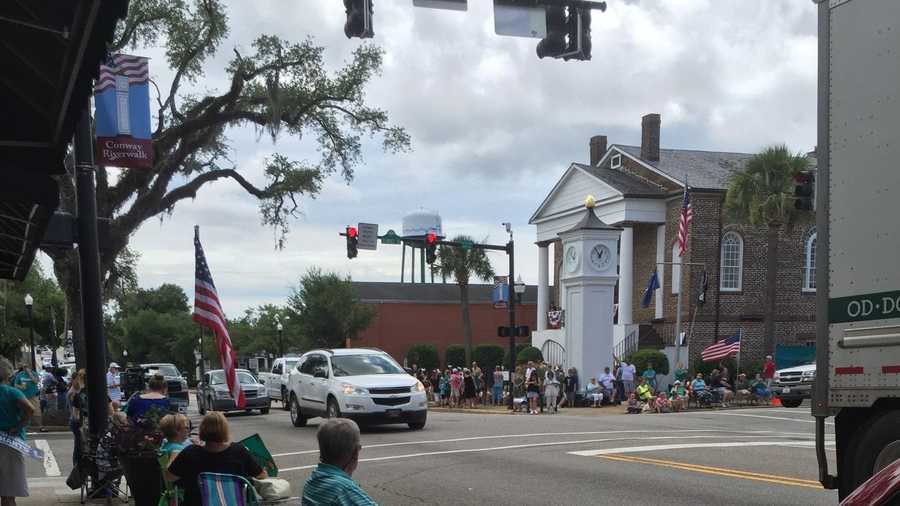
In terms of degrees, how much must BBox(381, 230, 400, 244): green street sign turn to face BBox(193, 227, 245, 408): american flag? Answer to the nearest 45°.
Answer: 0° — it already faces it

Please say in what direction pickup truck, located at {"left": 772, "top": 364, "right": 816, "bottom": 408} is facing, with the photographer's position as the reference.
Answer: facing the viewer and to the left of the viewer

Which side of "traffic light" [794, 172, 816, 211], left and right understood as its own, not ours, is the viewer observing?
front

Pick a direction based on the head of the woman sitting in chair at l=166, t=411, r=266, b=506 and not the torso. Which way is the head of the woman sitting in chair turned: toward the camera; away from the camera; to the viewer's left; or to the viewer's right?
away from the camera

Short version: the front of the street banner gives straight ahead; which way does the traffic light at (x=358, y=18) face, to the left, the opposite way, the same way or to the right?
the opposite way

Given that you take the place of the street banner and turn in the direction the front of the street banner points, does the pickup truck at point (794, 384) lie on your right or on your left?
on your left

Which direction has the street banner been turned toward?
toward the camera

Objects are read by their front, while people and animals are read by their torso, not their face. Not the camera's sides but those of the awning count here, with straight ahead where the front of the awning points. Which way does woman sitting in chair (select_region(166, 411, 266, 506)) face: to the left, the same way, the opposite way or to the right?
to the left

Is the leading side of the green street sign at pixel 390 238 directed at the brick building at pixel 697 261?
no

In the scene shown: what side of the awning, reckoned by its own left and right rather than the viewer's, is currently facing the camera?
right

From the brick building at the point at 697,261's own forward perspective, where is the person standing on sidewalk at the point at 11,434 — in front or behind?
in front

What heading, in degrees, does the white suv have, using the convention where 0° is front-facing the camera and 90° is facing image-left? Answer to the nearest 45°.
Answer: approximately 315°

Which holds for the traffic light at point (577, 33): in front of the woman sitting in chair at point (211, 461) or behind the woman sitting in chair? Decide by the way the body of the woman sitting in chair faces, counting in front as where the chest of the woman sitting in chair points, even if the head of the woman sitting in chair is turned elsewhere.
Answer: in front

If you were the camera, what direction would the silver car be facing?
facing the viewer and to the right of the viewer

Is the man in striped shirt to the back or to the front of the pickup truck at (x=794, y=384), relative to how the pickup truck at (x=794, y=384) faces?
to the front

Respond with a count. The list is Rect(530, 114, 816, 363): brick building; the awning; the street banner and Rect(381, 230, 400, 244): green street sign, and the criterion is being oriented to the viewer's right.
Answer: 1

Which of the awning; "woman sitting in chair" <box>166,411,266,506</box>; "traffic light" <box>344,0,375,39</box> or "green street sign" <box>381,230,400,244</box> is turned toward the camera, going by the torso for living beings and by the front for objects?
the green street sign

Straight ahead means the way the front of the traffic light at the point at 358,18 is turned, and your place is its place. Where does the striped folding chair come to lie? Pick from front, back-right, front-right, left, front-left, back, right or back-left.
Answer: back
